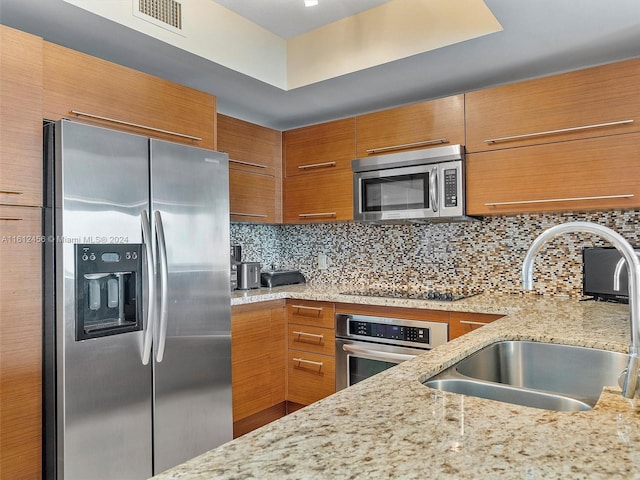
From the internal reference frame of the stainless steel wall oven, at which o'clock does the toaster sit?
The toaster is roughly at 2 o'clock from the stainless steel wall oven.

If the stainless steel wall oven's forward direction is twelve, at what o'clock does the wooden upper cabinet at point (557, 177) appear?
The wooden upper cabinet is roughly at 8 o'clock from the stainless steel wall oven.

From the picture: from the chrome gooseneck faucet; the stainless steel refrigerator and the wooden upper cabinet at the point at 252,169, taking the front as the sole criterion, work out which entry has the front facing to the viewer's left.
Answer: the chrome gooseneck faucet

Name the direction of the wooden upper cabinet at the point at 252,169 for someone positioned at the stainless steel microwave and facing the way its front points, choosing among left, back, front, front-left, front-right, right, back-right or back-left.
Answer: front-right

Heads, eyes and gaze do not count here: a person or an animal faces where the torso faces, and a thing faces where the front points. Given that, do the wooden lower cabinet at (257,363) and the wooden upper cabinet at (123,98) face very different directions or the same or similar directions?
same or similar directions

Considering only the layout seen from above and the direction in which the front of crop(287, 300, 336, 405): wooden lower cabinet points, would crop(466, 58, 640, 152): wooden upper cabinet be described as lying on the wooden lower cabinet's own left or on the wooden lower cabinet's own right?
on the wooden lower cabinet's own left

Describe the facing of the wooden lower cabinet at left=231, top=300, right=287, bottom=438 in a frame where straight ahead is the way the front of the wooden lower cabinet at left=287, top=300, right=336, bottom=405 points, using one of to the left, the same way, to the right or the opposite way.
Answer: to the left

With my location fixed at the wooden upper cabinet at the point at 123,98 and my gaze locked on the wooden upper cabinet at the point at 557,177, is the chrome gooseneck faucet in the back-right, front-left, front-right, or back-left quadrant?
front-right

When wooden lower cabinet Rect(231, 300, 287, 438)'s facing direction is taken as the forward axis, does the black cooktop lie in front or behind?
in front

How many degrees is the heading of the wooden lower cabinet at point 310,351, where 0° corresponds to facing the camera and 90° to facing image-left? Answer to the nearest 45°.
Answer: approximately 45°

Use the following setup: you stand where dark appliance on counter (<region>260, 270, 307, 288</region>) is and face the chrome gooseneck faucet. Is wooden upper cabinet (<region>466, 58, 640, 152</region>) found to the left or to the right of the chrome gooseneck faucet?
left

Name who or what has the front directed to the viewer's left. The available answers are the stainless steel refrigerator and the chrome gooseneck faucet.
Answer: the chrome gooseneck faucet

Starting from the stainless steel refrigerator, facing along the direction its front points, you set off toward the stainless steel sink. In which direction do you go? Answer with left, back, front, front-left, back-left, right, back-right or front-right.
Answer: front

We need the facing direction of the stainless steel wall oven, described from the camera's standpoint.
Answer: facing the viewer and to the left of the viewer

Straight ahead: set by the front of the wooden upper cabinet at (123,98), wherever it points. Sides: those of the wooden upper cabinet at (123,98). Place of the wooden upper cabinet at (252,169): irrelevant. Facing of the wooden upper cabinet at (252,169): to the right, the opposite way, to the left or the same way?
the same way
